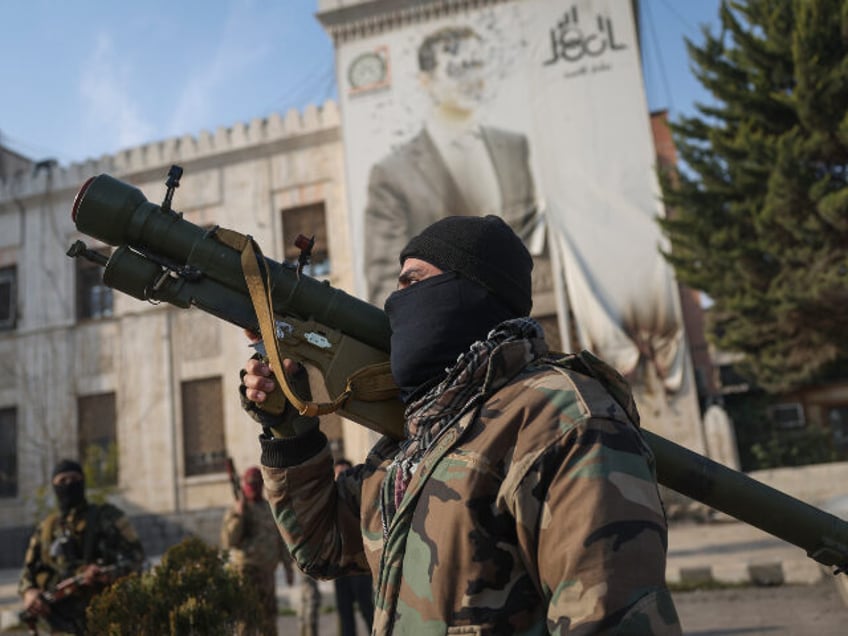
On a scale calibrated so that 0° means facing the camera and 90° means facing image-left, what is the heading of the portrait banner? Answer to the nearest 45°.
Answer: approximately 0°

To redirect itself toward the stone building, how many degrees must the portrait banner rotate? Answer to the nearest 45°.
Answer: approximately 90° to its right
